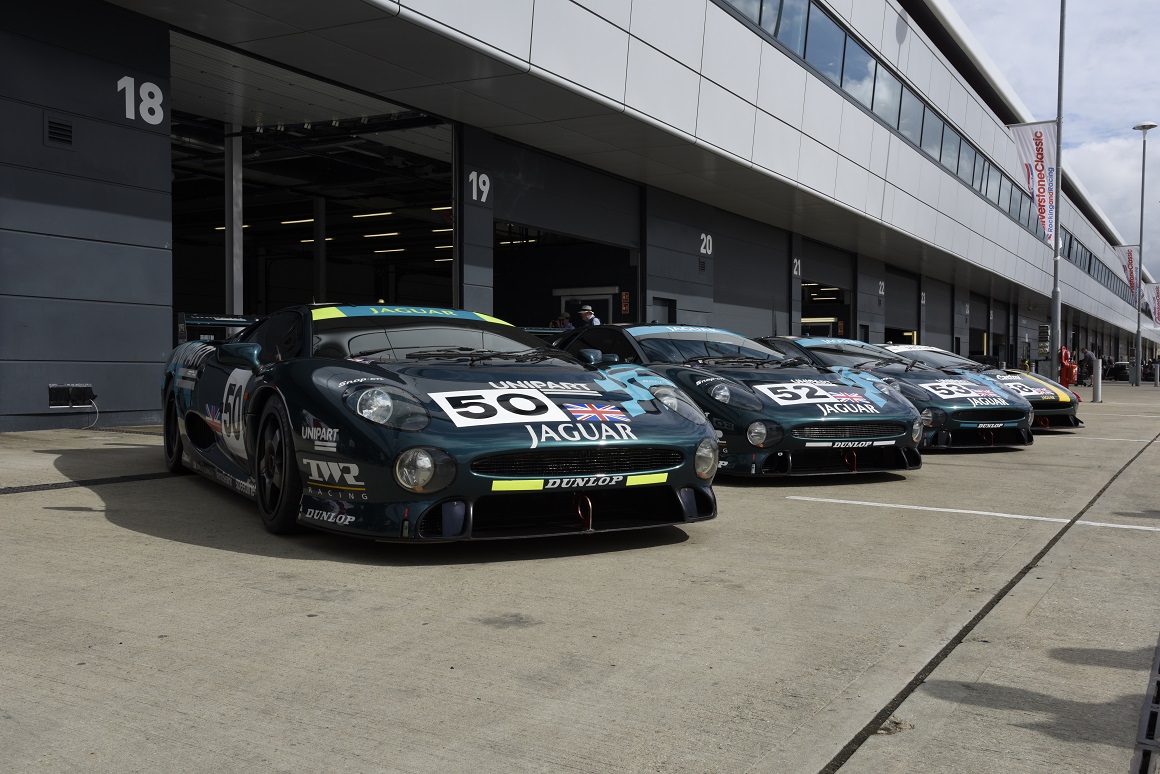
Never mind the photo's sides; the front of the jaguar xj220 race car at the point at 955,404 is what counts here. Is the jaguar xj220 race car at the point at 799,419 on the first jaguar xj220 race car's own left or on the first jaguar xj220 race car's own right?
on the first jaguar xj220 race car's own right

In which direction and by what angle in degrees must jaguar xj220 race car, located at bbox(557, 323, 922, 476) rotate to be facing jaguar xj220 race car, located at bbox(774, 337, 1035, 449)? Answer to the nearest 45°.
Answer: approximately 90° to its left

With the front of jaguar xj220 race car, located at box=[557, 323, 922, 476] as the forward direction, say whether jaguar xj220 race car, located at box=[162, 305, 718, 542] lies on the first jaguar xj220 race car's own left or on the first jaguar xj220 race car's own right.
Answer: on the first jaguar xj220 race car's own right

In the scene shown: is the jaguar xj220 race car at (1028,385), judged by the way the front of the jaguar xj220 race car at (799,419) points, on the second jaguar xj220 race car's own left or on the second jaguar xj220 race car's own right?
on the second jaguar xj220 race car's own left

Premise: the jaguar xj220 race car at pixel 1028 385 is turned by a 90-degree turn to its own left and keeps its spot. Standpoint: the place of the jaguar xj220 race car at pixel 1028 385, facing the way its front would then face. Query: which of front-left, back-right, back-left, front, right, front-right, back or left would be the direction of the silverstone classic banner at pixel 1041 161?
front-left

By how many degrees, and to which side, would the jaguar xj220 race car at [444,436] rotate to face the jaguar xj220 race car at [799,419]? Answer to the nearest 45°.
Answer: approximately 90° to its left

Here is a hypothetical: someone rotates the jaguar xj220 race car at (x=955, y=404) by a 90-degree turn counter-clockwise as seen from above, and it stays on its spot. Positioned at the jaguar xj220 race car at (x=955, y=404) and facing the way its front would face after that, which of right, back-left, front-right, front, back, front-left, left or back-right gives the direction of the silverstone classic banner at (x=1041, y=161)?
front-left

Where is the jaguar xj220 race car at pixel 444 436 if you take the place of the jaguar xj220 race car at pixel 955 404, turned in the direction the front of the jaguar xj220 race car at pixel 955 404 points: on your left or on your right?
on your right

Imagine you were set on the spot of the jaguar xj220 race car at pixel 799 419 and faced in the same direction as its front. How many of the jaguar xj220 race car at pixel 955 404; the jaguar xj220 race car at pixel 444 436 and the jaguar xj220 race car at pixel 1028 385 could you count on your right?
1

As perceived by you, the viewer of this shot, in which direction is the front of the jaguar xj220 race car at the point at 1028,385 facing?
facing the viewer and to the right of the viewer
